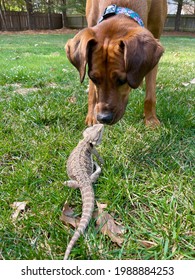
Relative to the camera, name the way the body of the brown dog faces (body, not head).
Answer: toward the camera

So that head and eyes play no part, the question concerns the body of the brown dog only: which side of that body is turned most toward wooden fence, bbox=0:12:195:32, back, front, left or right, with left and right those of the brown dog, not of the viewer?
back

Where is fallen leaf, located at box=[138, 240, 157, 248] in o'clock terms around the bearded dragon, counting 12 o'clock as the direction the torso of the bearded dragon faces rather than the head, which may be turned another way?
The fallen leaf is roughly at 5 o'clock from the bearded dragon.

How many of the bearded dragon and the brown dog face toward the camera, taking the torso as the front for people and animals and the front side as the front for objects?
1

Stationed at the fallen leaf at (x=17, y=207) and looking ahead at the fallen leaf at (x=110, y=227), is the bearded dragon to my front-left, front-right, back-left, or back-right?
front-left

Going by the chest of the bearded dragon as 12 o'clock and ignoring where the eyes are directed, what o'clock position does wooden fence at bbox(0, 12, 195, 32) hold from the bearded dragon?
The wooden fence is roughly at 12 o'clock from the bearded dragon.

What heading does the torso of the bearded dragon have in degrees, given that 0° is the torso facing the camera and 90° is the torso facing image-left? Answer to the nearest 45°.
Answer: approximately 180°

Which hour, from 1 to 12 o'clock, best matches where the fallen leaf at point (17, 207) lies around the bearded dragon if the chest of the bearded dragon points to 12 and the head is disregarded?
The fallen leaf is roughly at 8 o'clock from the bearded dragon.

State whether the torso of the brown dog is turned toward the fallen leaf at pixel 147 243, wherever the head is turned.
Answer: yes

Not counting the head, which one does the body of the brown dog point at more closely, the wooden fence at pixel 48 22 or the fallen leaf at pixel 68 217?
the fallen leaf

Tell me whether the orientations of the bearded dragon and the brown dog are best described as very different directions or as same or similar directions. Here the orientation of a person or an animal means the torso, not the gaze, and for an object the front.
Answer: very different directions

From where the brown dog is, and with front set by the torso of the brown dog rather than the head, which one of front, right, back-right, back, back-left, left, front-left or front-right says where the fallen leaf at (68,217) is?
front

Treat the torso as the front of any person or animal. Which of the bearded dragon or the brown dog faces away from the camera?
the bearded dragon

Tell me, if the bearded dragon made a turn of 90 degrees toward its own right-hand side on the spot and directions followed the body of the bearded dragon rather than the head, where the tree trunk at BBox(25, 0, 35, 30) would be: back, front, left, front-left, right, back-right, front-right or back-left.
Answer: left

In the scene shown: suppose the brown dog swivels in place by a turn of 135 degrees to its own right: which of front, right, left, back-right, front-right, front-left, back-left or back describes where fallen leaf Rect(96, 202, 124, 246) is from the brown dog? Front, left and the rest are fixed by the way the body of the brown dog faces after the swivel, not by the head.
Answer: back-left
